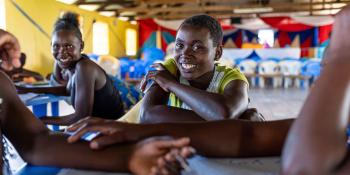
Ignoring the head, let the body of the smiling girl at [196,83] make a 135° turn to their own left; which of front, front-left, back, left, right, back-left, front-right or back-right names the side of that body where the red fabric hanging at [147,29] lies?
left

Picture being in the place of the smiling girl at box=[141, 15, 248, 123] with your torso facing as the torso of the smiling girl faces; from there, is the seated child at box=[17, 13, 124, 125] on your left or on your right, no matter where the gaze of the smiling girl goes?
on your right

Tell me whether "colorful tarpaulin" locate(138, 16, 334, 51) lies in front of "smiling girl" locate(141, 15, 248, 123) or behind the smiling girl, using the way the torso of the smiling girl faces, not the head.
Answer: behind

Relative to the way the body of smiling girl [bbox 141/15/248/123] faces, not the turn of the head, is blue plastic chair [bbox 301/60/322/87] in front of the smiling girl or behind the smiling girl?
behind

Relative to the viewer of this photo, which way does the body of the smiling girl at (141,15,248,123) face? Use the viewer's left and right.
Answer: facing the viewer and to the left of the viewer

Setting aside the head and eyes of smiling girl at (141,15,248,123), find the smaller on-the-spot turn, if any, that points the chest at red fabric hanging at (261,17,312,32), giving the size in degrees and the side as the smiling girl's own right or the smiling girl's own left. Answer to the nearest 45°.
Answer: approximately 135° to the smiling girl's own right

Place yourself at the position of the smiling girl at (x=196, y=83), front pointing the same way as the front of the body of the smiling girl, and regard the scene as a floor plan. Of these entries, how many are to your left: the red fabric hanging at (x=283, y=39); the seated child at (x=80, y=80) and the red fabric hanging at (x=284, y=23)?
0

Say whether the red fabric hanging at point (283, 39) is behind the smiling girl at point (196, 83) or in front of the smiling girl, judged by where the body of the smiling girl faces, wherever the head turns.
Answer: behind
